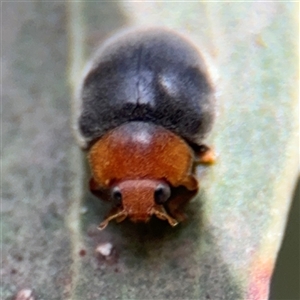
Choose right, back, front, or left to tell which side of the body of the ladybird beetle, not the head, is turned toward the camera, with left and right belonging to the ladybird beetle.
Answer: front
